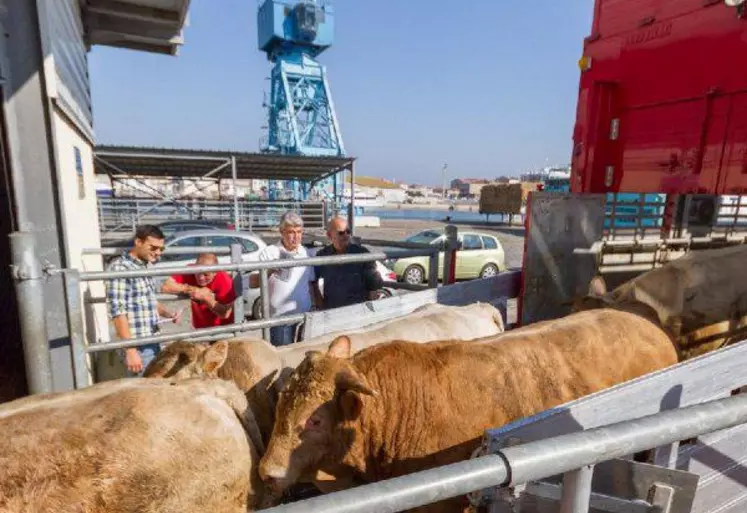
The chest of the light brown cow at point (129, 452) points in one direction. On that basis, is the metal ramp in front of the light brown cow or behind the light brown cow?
behind

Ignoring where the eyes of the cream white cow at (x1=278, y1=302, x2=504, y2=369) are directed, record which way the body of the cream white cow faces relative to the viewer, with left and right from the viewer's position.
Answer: facing to the left of the viewer

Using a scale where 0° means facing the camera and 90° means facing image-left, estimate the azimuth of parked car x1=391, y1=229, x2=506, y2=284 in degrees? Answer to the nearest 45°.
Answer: approximately 90°

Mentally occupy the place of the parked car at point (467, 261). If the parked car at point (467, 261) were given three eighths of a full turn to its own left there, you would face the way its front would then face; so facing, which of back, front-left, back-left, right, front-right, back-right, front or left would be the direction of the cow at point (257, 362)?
front-right

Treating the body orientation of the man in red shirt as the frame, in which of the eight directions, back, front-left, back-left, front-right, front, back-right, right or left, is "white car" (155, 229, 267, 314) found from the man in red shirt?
back

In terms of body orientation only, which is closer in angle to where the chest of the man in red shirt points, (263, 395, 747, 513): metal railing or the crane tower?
the metal railing

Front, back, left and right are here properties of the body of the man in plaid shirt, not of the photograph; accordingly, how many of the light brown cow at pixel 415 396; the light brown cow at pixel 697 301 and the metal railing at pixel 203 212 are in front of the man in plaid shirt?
2

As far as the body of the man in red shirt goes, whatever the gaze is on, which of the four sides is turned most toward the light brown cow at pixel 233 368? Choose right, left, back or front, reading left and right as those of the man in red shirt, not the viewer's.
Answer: front

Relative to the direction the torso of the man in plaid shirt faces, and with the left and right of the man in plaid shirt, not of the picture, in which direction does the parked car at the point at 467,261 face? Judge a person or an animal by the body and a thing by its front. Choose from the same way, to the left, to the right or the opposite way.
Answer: the opposite way

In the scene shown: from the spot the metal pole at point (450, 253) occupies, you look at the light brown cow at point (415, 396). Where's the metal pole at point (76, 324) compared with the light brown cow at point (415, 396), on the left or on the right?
right

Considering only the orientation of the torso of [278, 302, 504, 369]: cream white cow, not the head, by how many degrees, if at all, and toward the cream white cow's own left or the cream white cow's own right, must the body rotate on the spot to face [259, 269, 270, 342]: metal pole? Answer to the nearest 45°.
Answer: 0° — it already faces it
